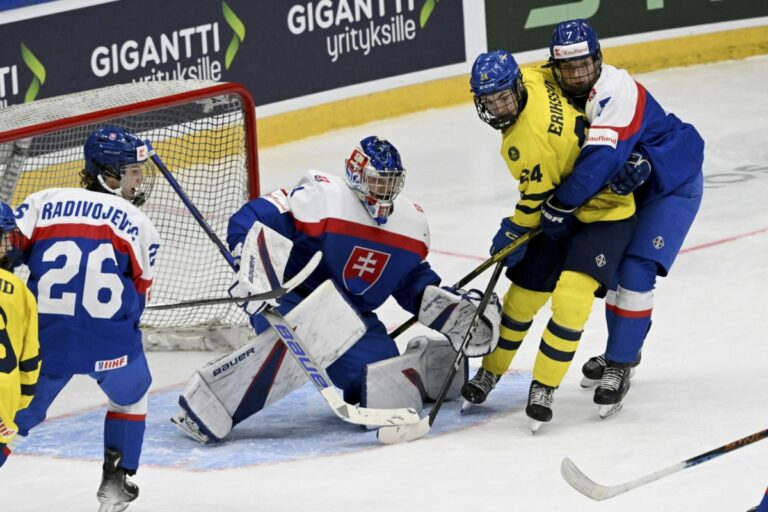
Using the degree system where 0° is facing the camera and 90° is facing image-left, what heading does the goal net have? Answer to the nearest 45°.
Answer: approximately 315°

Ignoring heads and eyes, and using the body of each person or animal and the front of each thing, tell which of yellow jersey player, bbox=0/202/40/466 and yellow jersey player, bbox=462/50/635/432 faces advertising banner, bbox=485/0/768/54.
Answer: yellow jersey player, bbox=0/202/40/466

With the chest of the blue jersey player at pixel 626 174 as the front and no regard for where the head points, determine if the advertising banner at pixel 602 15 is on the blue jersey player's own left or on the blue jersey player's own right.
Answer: on the blue jersey player's own right

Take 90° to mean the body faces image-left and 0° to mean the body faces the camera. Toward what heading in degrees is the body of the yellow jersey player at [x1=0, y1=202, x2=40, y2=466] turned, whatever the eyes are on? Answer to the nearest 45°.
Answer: approximately 225°

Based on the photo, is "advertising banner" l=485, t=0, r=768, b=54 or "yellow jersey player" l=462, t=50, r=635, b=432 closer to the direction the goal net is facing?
the yellow jersey player

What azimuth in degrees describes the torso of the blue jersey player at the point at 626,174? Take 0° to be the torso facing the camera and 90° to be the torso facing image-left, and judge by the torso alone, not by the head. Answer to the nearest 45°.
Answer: approximately 45°

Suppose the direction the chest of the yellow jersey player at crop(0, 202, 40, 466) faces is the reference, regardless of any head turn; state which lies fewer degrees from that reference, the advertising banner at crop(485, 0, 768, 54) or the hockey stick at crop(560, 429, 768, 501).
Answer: the advertising banner

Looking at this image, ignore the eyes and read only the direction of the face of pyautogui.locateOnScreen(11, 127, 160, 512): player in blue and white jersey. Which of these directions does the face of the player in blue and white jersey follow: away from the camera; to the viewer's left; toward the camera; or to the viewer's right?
to the viewer's right

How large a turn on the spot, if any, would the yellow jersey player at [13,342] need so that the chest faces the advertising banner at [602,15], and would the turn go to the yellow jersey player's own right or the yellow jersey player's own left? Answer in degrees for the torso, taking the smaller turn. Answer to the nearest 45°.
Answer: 0° — they already face it
